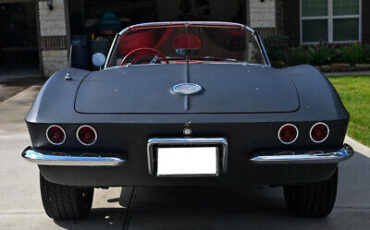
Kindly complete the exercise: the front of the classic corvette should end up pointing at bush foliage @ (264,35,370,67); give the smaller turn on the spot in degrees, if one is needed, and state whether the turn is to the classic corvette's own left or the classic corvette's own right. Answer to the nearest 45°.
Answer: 0° — it already faces it

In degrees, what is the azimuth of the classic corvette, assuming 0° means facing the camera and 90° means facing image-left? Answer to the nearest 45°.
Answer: approximately 180°

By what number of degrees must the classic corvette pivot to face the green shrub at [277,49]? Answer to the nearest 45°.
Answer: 0° — it already faces it
